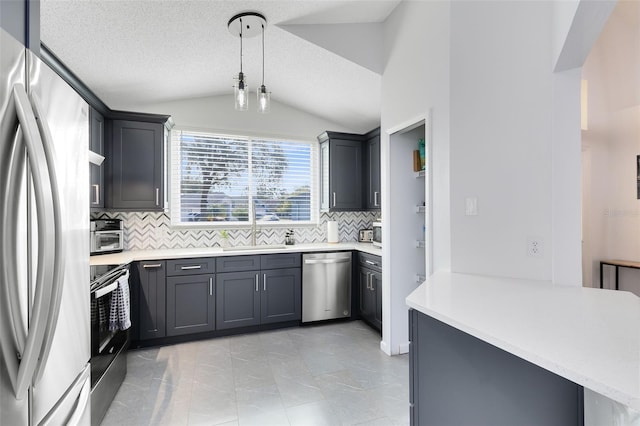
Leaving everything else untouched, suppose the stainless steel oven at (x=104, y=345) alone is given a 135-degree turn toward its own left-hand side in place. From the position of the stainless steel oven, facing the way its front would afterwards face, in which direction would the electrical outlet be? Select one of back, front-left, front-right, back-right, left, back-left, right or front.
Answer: back-right

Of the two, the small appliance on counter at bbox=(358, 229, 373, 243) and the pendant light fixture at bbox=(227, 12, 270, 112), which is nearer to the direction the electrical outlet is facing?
the pendant light fixture

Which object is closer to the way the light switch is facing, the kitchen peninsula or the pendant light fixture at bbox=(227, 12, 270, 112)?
the kitchen peninsula

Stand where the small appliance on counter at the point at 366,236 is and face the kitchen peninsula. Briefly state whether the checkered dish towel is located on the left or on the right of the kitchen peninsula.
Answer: right

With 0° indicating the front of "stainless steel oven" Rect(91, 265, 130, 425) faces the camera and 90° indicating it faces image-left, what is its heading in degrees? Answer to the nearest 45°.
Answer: approximately 315°

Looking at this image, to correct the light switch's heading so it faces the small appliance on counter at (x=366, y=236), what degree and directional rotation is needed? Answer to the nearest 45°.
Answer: approximately 135° to its right

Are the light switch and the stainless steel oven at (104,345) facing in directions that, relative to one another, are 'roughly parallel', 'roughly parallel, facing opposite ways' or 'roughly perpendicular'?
roughly perpendicular

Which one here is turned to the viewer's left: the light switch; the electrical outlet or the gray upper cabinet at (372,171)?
the gray upper cabinet

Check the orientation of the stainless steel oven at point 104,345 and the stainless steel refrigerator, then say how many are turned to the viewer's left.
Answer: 0

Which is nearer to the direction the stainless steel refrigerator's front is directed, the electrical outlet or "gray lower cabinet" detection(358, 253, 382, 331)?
the electrical outlet

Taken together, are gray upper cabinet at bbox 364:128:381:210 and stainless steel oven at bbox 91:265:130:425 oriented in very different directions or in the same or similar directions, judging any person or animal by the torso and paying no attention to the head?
very different directions

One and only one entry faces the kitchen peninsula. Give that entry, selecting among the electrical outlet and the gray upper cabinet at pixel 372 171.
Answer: the electrical outlet

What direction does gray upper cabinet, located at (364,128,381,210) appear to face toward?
to the viewer's left
